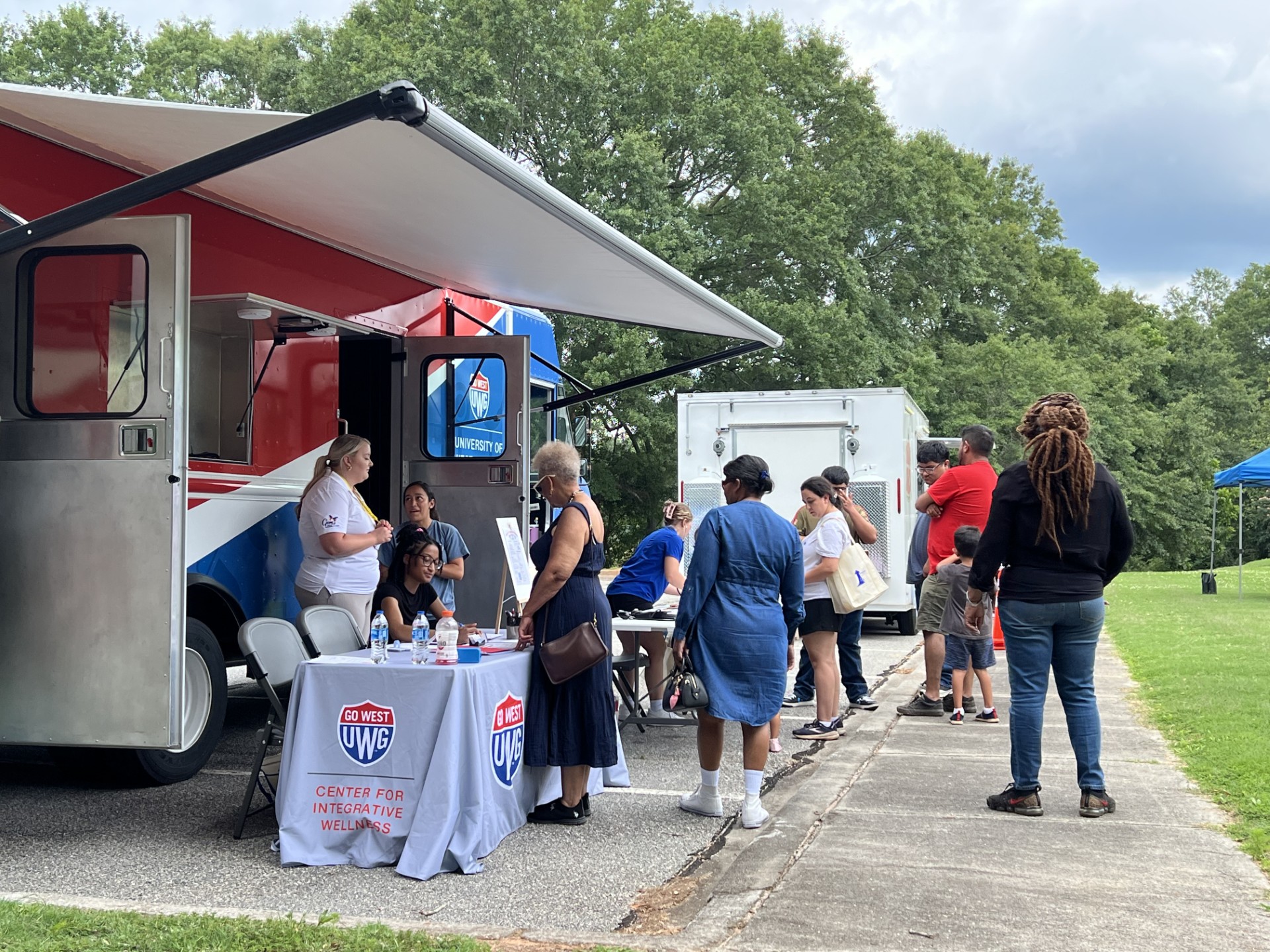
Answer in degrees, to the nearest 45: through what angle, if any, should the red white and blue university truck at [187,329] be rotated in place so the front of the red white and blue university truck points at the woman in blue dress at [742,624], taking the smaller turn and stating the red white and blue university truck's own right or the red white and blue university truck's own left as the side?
approximately 45° to the red white and blue university truck's own right

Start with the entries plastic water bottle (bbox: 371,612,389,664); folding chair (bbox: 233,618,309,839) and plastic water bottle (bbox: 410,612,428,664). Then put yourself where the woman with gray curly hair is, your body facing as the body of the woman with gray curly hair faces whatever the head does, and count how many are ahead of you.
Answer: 3

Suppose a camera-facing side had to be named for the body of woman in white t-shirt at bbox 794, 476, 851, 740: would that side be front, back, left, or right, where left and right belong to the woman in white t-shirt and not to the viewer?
left

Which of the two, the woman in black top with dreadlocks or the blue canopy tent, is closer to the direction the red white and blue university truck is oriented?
the blue canopy tent

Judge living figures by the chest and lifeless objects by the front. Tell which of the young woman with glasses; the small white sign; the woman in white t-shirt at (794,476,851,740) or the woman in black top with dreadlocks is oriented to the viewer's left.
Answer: the woman in white t-shirt

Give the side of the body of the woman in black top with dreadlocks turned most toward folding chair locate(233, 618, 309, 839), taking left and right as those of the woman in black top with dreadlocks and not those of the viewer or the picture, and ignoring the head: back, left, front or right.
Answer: left

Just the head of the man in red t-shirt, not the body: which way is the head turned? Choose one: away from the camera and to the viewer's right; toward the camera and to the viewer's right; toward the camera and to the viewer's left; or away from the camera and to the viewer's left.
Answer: away from the camera and to the viewer's left

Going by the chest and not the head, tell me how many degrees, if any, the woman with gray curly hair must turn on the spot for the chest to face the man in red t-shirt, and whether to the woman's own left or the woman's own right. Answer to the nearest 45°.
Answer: approximately 135° to the woman's own right

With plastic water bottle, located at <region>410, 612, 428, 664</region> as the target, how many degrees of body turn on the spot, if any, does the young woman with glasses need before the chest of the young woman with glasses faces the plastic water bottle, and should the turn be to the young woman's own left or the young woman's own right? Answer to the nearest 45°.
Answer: approximately 45° to the young woman's own right

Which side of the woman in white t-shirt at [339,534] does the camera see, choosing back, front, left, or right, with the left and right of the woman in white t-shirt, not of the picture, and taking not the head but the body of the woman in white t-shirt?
right

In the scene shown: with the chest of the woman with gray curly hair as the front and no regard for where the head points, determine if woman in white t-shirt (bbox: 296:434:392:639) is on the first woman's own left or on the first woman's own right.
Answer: on the first woman's own right

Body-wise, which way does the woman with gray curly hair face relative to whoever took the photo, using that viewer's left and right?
facing to the left of the viewer

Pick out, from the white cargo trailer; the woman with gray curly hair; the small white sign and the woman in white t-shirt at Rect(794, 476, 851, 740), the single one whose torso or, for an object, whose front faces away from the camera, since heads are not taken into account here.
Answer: the white cargo trailer

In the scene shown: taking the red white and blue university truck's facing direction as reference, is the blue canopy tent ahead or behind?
ahead

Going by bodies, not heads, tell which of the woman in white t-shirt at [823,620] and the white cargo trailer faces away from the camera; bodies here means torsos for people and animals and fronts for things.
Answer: the white cargo trailer

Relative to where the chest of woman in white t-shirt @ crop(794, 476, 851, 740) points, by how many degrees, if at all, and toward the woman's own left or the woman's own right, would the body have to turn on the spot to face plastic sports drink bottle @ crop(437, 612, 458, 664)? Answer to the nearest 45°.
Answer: approximately 45° to the woman's own left
